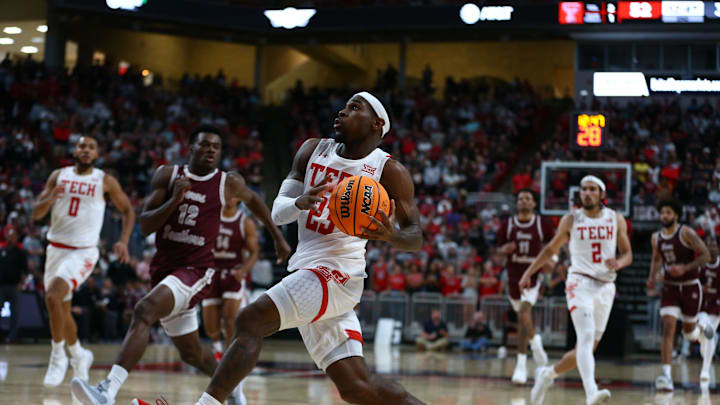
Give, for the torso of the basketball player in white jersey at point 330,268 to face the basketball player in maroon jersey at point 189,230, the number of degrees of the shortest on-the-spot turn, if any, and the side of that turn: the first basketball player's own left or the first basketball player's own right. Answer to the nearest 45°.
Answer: approximately 90° to the first basketball player's own right

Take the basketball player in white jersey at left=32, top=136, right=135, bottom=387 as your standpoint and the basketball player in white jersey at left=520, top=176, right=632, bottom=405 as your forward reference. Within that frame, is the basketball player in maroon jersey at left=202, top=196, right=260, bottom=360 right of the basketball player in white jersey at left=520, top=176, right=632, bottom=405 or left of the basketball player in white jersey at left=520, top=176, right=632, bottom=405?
left

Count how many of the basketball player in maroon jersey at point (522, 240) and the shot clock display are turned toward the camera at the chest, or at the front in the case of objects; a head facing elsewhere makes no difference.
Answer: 2

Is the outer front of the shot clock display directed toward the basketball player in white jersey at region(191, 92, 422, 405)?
yes

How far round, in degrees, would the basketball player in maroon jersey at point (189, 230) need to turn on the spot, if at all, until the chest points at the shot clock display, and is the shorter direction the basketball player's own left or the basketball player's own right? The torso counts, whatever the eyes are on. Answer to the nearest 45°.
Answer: approximately 180°

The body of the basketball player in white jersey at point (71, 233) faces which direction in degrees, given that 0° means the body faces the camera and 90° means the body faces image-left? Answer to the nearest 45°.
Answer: approximately 0°

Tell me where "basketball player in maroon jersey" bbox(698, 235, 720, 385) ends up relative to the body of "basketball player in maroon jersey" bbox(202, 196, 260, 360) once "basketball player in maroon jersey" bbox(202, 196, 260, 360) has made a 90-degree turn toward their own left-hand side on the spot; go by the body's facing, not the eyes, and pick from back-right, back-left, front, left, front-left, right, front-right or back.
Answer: front-left

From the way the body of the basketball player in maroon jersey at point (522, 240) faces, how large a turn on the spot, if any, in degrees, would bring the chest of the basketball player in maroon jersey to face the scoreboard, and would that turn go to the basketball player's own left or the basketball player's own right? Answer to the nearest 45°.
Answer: approximately 180°

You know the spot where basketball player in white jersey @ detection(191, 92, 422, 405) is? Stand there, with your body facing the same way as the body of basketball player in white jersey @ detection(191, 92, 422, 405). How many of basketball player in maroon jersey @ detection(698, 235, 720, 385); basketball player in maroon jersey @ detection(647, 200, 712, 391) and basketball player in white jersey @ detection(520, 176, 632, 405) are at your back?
3
